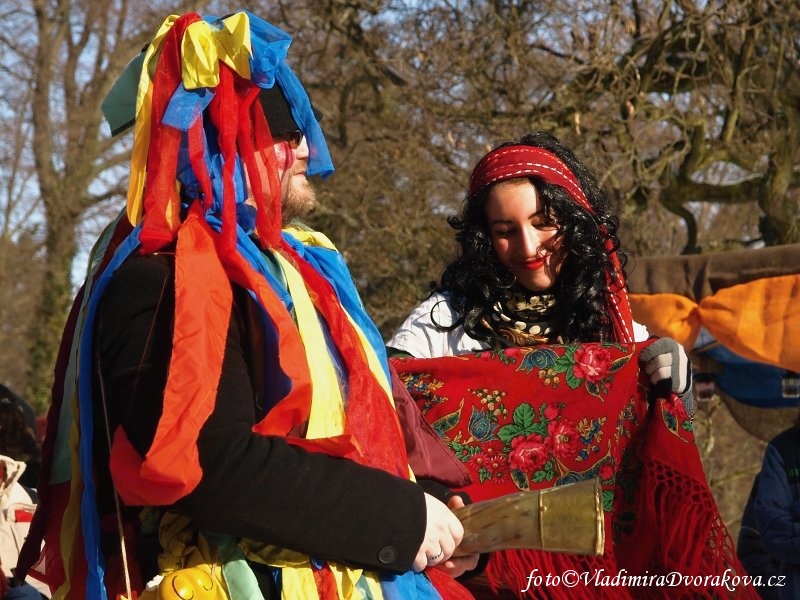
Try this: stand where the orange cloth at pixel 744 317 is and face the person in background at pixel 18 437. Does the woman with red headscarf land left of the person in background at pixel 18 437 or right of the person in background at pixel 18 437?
left

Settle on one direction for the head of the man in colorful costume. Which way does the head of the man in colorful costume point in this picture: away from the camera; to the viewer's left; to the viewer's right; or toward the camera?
to the viewer's right

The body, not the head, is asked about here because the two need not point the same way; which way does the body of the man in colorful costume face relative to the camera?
to the viewer's right

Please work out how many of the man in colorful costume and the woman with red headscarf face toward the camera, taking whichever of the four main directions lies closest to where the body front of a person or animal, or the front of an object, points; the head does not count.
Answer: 1

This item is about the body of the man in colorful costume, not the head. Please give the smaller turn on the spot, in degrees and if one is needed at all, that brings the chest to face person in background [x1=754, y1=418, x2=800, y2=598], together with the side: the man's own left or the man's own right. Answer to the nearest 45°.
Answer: approximately 45° to the man's own left

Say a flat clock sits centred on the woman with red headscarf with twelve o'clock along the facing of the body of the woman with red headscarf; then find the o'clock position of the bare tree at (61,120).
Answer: The bare tree is roughly at 5 o'clock from the woman with red headscarf.

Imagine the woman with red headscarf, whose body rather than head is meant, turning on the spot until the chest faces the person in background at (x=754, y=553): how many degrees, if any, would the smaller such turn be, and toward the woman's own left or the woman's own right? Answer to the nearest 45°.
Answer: approximately 135° to the woman's own left

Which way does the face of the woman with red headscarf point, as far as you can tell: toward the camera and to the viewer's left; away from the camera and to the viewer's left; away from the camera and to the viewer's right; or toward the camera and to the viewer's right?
toward the camera and to the viewer's left

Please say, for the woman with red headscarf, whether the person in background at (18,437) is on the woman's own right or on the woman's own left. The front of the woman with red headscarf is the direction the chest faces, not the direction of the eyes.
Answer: on the woman's own right

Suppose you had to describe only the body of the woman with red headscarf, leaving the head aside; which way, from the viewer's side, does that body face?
toward the camera

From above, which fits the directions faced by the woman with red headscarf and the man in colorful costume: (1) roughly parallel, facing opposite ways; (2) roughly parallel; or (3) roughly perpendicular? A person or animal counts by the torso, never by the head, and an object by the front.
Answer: roughly perpendicular

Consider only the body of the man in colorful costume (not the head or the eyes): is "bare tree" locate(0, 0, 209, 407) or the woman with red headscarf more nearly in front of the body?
the woman with red headscarf
